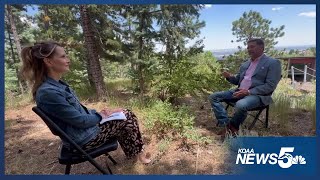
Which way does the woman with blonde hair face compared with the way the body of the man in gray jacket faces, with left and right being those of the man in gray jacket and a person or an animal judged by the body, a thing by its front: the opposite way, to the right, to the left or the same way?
the opposite way

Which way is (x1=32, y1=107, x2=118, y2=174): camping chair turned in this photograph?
to the viewer's right

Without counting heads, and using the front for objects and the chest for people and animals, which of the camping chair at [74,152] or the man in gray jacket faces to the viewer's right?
the camping chair

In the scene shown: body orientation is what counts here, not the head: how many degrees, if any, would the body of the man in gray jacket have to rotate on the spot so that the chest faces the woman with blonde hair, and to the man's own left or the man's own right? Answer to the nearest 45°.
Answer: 0° — they already face them

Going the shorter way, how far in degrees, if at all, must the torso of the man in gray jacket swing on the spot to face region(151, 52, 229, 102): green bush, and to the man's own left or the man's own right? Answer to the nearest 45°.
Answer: approximately 45° to the man's own right

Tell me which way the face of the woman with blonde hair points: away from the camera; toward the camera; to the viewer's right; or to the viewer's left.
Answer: to the viewer's right

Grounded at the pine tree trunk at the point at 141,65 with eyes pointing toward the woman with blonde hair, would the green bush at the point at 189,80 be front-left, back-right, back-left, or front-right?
front-left

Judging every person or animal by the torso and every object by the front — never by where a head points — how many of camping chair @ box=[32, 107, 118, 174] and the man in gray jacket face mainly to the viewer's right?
1

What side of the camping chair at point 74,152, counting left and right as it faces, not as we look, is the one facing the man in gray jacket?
front

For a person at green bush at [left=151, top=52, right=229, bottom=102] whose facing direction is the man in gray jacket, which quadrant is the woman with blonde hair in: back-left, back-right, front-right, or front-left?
front-right

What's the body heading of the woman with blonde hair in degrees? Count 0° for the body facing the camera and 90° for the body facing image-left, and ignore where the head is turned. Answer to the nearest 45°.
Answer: approximately 270°

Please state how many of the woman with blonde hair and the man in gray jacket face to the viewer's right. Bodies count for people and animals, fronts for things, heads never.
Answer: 1
